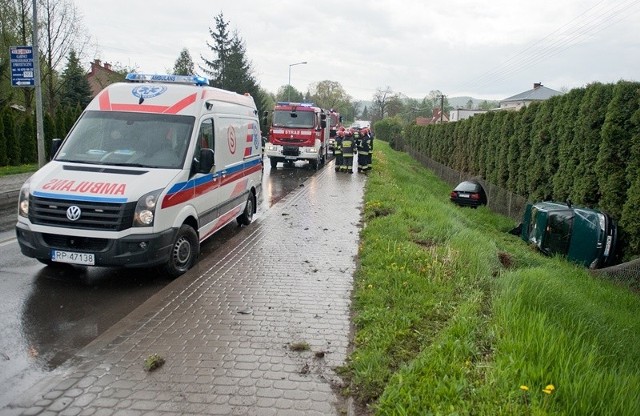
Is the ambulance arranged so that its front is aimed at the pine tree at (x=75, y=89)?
no

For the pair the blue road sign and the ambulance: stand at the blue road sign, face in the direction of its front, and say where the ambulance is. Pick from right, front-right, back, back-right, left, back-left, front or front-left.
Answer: front

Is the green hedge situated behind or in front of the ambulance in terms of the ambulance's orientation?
behind

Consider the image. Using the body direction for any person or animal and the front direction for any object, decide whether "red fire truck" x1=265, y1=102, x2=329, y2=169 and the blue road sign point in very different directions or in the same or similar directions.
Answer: same or similar directions

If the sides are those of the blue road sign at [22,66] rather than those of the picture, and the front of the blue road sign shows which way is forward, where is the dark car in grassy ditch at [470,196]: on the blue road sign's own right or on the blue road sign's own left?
on the blue road sign's own left

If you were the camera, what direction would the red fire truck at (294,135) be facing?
facing the viewer

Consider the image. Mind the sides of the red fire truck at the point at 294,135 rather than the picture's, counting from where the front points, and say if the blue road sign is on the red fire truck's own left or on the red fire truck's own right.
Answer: on the red fire truck's own right

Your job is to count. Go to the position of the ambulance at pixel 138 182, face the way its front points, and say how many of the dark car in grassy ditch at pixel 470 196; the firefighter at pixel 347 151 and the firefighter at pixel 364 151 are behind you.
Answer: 3

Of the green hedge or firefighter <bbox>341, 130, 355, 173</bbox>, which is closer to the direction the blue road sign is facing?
the green hedge

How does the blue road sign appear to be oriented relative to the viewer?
toward the camera

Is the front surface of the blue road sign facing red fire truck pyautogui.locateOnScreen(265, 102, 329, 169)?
no

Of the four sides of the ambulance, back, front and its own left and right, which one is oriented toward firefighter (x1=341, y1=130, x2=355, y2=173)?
back

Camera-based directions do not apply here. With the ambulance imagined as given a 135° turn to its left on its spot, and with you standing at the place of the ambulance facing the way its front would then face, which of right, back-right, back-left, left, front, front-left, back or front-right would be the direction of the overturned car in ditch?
front

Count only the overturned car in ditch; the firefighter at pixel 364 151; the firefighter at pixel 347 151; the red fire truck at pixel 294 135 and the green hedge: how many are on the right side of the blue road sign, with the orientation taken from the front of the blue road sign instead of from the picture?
0

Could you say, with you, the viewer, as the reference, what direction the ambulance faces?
facing the viewer and to the left of the viewer

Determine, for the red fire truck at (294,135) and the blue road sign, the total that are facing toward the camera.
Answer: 2

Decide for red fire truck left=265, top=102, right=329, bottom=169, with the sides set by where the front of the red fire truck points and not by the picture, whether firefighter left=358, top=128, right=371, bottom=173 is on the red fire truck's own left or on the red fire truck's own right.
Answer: on the red fire truck's own left
